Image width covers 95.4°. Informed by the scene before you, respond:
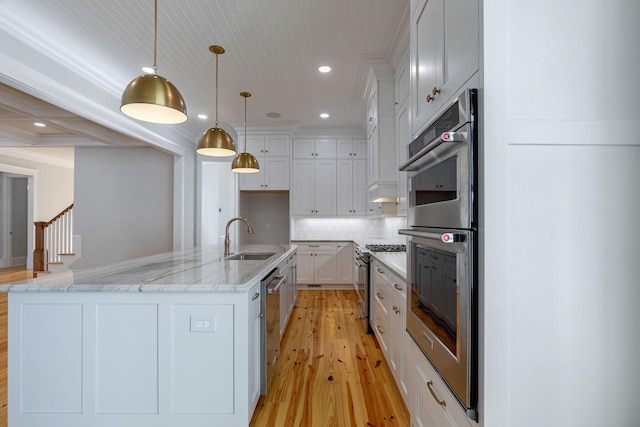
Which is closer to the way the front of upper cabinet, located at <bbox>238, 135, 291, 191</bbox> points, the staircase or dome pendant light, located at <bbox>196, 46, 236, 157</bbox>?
the dome pendant light

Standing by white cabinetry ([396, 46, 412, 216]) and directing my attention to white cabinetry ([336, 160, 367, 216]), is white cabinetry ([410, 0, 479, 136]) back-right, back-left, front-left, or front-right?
back-left

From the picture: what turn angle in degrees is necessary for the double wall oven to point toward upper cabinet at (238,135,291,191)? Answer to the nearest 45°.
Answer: approximately 45° to its right

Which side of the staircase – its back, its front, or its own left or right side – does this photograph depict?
left

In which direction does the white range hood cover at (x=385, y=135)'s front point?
to the viewer's left

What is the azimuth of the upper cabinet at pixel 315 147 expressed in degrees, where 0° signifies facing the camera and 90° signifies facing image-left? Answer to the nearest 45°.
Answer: approximately 0°

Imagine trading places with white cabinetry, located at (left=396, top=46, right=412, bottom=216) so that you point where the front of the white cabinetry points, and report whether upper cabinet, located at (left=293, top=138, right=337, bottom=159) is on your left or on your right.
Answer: on your right

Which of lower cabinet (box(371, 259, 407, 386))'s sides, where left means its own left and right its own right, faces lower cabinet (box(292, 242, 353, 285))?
right

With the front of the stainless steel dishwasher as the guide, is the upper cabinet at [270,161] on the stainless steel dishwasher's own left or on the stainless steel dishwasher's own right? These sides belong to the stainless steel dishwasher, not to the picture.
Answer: on the stainless steel dishwasher's own left

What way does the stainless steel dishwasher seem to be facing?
to the viewer's right

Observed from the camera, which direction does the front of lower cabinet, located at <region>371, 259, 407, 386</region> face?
facing to the left of the viewer

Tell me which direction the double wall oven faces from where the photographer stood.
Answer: facing to the left of the viewer
